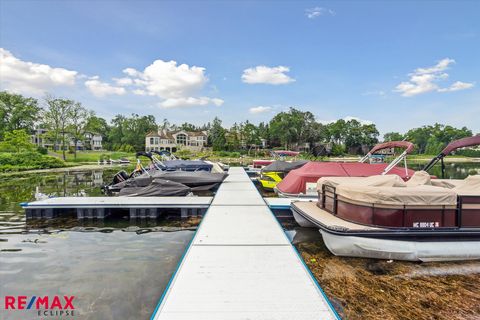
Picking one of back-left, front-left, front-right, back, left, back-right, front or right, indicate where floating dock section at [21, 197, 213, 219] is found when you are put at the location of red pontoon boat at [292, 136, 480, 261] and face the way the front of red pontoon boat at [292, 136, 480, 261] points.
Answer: front

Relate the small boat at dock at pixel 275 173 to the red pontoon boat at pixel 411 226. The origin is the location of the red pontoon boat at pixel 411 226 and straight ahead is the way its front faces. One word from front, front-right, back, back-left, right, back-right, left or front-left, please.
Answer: front-right

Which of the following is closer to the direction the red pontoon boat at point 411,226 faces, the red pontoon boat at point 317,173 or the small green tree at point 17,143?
the small green tree

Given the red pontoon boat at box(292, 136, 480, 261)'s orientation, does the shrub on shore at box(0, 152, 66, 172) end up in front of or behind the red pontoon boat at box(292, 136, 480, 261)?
in front

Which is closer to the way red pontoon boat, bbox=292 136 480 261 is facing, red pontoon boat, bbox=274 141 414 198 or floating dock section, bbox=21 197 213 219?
the floating dock section

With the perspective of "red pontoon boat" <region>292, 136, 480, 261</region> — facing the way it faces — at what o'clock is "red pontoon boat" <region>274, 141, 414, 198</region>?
"red pontoon boat" <region>274, 141, 414, 198</region> is roughly at 2 o'clock from "red pontoon boat" <region>292, 136, 480, 261</region>.
